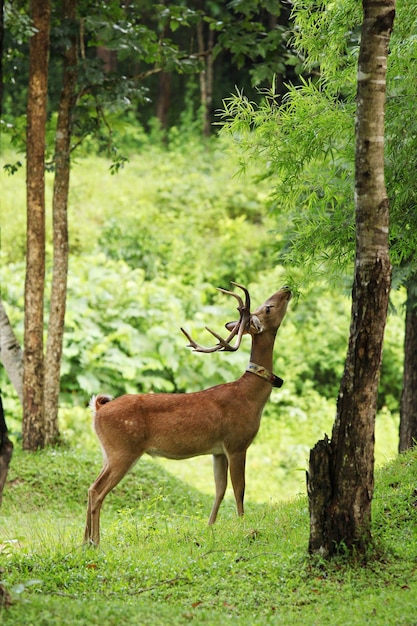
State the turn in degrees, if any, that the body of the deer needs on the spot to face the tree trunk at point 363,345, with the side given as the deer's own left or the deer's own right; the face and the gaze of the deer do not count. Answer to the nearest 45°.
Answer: approximately 45° to the deer's own right

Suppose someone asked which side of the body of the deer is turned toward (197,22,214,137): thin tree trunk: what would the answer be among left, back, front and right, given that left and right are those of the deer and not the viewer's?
left

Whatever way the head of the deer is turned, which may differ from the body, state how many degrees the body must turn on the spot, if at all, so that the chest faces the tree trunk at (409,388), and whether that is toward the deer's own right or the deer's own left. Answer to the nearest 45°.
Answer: approximately 45° to the deer's own left

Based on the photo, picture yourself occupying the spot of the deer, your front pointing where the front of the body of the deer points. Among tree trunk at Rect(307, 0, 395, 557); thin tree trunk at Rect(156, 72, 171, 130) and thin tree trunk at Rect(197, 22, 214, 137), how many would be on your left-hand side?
2

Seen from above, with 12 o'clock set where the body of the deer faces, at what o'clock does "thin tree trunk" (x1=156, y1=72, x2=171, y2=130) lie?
The thin tree trunk is roughly at 9 o'clock from the deer.

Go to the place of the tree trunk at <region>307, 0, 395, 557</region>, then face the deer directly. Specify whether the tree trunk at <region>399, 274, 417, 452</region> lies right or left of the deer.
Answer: right

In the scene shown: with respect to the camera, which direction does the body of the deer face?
to the viewer's right
